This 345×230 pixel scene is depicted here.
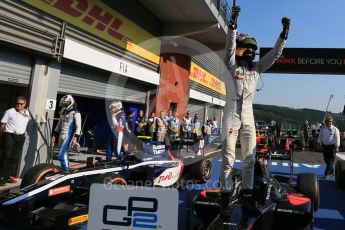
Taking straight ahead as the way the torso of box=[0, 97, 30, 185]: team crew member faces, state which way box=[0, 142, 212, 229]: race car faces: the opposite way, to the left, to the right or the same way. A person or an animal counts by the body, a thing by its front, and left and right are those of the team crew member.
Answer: to the right

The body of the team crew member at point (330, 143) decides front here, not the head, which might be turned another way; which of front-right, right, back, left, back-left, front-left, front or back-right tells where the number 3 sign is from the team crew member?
front-right

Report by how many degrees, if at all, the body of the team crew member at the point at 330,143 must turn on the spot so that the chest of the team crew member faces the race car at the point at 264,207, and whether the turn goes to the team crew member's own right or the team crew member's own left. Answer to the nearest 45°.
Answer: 0° — they already face it

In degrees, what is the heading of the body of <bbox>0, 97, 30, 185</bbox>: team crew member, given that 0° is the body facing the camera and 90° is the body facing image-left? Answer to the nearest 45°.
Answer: approximately 315°

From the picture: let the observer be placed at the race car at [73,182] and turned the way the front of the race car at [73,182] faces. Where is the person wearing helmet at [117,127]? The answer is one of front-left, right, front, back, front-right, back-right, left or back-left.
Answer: back-right
